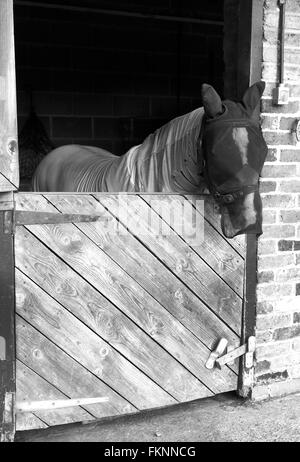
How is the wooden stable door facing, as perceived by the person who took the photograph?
facing the viewer and to the right of the viewer

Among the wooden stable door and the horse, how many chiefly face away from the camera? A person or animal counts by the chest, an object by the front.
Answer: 0
